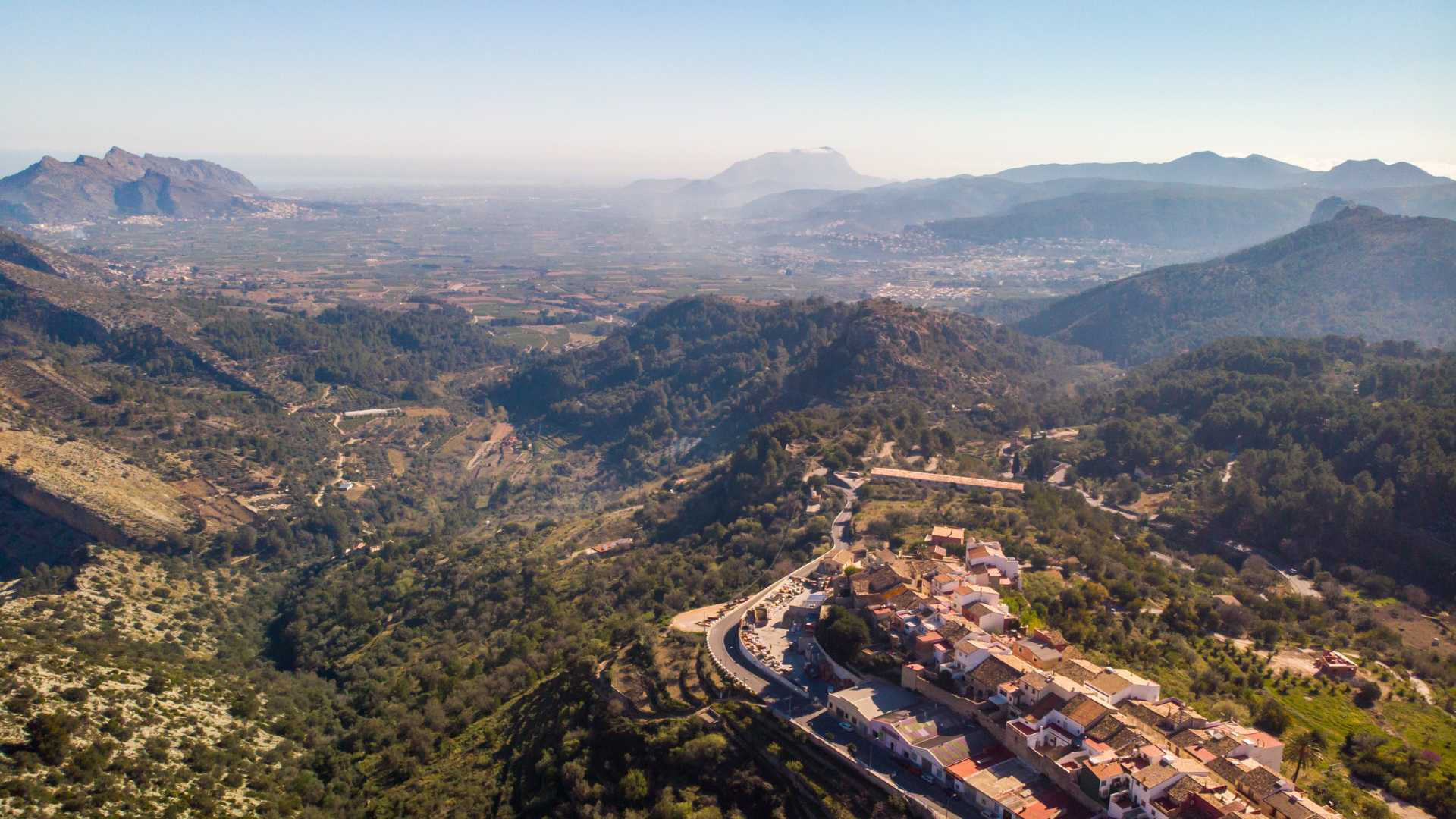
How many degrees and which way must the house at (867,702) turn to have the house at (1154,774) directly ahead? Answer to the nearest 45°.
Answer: approximately 90° to its left

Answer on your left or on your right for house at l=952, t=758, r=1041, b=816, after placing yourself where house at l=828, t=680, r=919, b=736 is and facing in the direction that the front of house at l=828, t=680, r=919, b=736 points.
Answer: on your left

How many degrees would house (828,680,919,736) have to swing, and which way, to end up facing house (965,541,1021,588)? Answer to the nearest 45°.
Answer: approximately 135° to its right

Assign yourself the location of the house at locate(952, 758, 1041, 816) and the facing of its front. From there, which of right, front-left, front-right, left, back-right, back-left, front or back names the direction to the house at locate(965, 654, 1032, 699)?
back-right

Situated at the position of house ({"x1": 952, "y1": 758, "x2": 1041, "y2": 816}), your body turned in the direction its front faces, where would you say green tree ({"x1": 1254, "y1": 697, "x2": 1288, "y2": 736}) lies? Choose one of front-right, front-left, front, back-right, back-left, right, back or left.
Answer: back

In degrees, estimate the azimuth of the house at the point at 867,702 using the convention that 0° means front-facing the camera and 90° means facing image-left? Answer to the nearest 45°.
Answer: approximately 45°

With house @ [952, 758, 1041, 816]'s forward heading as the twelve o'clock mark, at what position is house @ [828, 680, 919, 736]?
house @ [828, 680, 919, 736] is roughly at 3 o'clock from house @ [952, 758, 1041, 816].

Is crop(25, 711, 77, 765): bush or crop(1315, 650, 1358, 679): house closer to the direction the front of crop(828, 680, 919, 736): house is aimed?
the bush

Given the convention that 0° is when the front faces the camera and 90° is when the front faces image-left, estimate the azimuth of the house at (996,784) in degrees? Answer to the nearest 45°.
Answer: approximately 45°

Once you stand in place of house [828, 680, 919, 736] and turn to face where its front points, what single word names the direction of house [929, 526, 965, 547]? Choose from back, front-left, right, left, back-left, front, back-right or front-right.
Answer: back-right

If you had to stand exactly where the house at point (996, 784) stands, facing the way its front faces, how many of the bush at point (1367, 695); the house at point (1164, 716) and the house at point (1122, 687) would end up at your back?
3

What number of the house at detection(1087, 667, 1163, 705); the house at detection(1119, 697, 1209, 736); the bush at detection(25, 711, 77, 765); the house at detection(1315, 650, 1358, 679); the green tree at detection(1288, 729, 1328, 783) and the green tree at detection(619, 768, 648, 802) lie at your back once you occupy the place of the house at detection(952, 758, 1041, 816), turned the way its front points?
4
